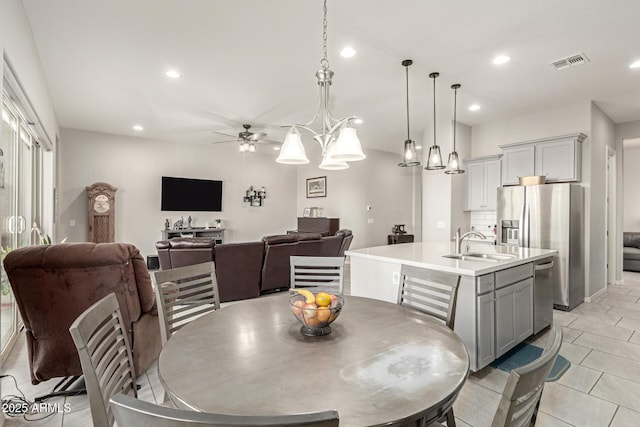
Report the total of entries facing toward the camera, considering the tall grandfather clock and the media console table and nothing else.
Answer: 2

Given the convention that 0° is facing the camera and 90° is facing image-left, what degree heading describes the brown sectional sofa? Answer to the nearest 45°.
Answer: approximately 180°

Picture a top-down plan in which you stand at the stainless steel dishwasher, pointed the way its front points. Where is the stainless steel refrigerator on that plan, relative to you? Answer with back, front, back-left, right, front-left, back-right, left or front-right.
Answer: back-left

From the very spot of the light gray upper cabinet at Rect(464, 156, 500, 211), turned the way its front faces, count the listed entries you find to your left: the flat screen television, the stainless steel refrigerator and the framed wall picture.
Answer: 1

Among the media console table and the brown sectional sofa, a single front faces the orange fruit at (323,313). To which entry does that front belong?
the media console table

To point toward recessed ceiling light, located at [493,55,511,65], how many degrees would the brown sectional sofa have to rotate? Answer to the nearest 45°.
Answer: approximately 135° to its right

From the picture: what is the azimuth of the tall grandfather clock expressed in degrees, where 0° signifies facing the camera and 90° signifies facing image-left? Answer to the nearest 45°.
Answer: approximately 0°

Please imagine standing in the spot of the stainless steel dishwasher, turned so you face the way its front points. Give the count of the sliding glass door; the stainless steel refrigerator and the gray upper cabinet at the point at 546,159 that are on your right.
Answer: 1

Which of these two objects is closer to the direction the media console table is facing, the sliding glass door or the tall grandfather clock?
the sliding glass door

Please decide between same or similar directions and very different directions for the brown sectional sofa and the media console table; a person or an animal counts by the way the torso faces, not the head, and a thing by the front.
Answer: very different directions

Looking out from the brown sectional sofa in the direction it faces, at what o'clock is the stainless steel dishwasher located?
The stainless steel dishwasher is roughly at 4 o'clock from the brown sectional sofa.

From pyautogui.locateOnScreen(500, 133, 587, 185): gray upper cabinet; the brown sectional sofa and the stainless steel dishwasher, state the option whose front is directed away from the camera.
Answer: the brown sectional sofa

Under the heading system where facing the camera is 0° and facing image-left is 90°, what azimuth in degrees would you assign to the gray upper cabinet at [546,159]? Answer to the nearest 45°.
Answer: approximately 45°

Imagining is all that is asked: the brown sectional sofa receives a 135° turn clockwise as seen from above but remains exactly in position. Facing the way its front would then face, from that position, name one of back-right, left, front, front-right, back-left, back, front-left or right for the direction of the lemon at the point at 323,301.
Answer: front-right

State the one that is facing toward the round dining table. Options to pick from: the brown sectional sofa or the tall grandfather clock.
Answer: the tall grandfather clock
